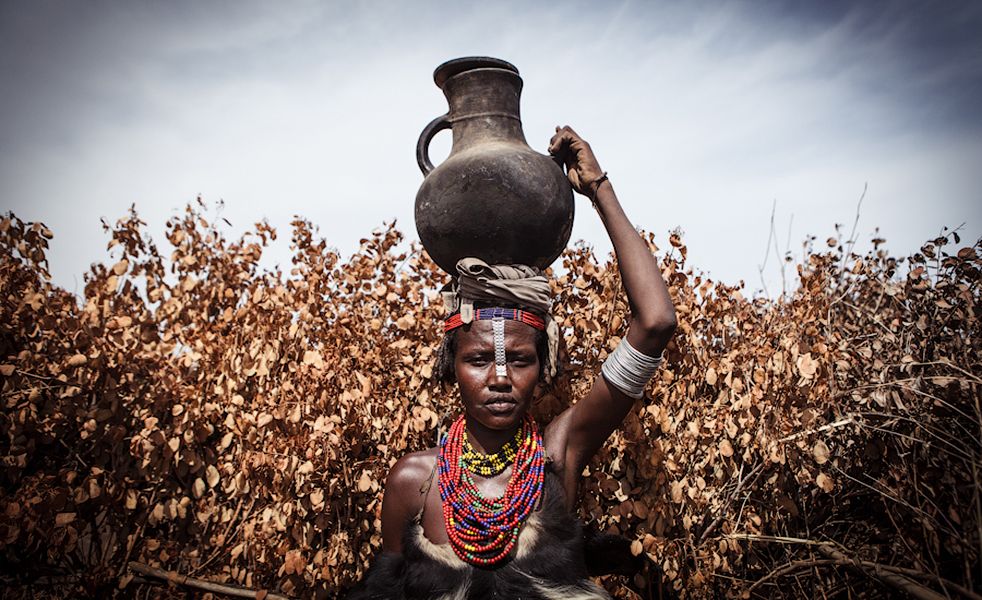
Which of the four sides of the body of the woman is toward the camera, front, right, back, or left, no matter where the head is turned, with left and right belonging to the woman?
front

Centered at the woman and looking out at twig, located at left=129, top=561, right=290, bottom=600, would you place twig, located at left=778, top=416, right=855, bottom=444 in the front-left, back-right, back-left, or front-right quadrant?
back-right

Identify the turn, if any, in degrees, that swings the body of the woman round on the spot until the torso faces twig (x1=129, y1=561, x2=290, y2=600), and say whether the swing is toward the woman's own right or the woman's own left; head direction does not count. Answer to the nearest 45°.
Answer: approximately 135° to the woman's own right

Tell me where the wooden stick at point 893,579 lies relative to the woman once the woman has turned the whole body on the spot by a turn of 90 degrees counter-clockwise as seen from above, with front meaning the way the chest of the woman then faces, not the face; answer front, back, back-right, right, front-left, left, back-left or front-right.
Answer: front

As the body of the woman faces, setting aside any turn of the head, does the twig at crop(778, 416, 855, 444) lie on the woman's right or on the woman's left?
on the woman's left
